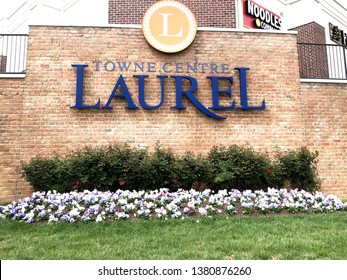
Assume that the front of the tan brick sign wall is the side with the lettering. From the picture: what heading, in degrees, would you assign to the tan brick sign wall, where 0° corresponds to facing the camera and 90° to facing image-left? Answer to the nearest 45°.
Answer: approximately 0°
